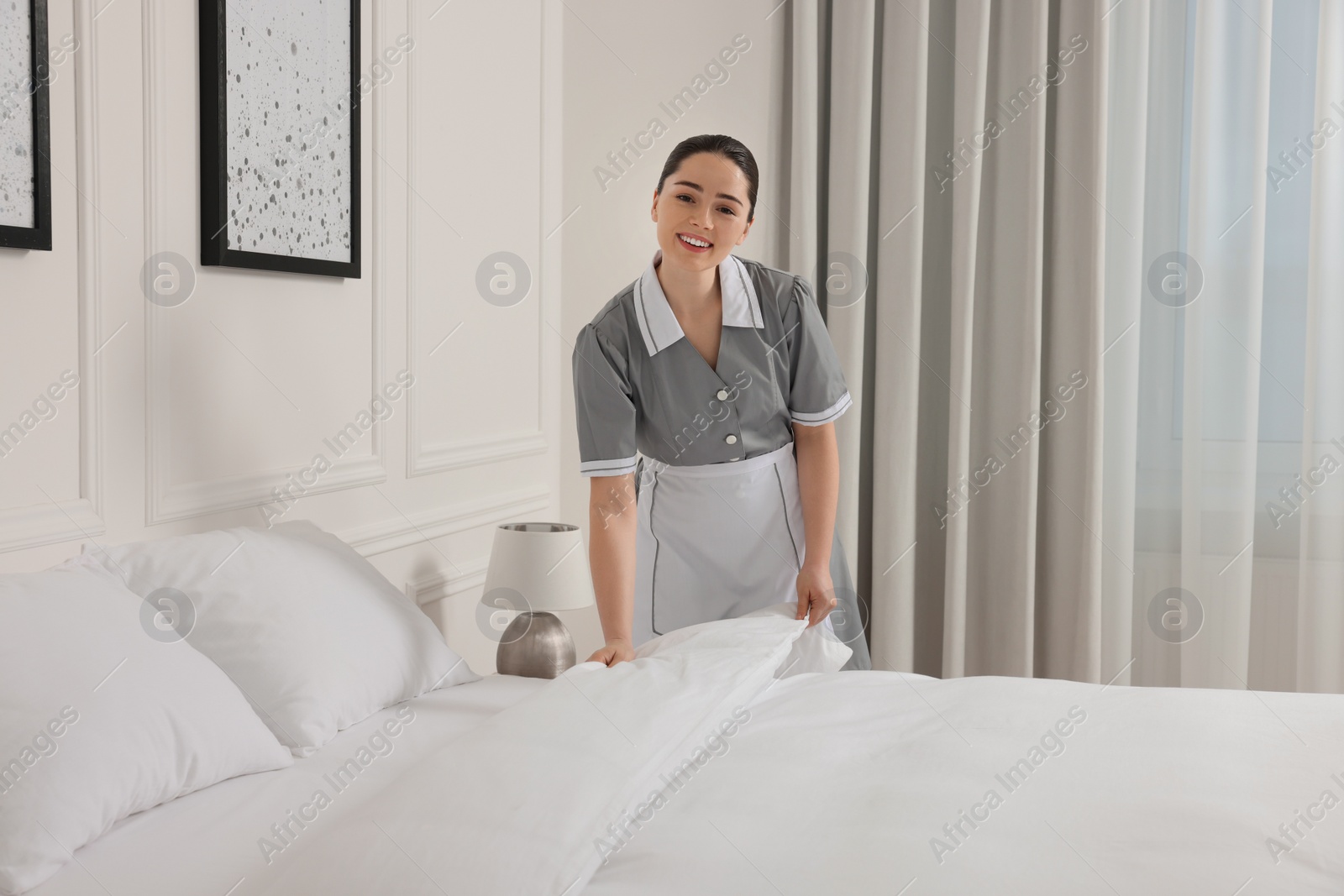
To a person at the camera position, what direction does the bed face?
facing to the right of the viewer

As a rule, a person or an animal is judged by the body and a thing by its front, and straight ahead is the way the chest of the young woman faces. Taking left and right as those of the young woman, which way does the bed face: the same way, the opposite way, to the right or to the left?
to the left

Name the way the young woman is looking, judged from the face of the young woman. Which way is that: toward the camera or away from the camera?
toward the camera

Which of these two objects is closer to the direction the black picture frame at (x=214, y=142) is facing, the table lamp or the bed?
the bed

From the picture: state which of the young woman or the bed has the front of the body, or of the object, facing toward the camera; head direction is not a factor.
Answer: the young woman

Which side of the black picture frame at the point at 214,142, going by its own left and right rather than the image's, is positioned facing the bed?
front

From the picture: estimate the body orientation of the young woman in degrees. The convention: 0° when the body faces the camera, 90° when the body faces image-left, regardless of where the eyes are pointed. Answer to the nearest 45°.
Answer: approximately 0°

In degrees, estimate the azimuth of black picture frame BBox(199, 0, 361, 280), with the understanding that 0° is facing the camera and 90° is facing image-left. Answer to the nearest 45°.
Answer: approximately 315°

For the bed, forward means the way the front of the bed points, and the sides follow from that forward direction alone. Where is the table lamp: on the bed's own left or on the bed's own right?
on the bed's own left

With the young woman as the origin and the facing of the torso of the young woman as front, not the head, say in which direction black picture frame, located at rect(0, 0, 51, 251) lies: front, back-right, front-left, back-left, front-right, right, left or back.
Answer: front-right
